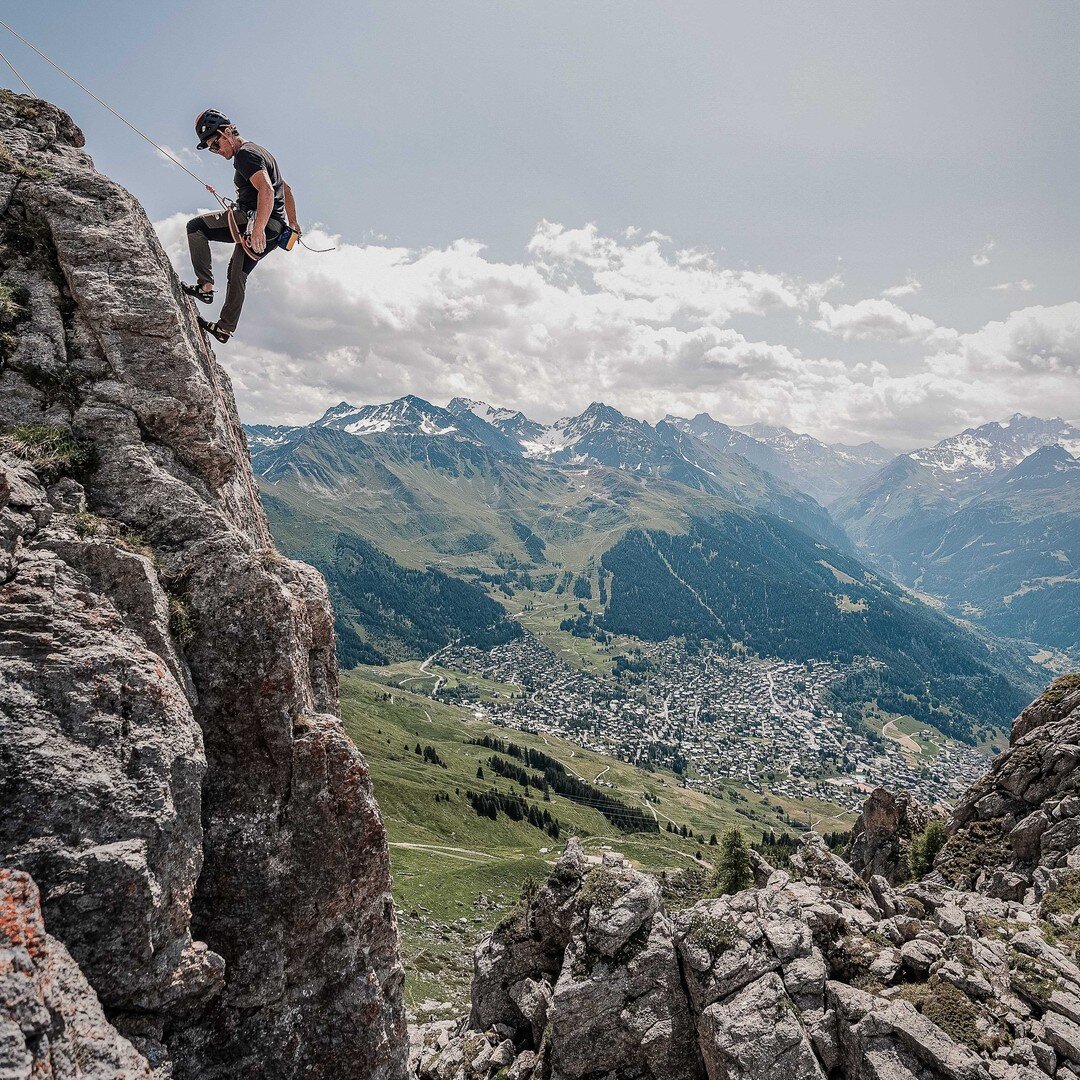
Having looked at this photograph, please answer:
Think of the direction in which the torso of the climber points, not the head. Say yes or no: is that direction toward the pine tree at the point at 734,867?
no

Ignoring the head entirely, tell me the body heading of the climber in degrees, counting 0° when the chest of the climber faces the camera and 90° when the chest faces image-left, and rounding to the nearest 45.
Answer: approximately 90°

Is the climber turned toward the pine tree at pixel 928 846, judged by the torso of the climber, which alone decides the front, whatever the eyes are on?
no

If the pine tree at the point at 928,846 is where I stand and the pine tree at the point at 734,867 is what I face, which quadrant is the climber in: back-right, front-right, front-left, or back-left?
front-left

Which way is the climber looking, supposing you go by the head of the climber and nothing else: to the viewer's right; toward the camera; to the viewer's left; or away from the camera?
to the viewer's left

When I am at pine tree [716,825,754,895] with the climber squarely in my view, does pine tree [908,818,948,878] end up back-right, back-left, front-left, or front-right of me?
back-left
